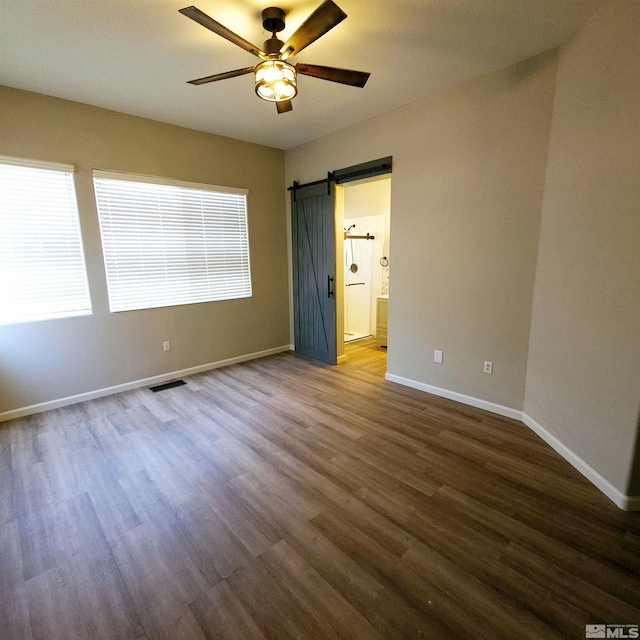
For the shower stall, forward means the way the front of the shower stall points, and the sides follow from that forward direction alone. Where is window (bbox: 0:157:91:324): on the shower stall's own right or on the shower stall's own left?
on the shower stall's own right

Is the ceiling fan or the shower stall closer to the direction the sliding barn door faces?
the ceiling fan

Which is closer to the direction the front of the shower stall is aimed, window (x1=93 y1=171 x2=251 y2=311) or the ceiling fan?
the ceiling fan

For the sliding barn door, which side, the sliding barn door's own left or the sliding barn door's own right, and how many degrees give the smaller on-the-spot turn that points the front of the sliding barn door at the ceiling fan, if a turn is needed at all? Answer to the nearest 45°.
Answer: approximately 45° to the sliding barn door's own left

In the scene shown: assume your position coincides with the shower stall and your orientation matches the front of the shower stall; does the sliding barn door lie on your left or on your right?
on your right

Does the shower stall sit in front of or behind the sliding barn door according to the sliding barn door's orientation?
behind

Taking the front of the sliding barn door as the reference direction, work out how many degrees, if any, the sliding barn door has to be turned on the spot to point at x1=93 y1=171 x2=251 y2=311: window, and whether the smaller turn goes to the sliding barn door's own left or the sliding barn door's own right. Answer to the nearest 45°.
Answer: approximately 45° to the sliding barn door's own right

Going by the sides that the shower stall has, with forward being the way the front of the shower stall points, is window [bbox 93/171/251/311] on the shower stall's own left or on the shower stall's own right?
on the shower stall's own right

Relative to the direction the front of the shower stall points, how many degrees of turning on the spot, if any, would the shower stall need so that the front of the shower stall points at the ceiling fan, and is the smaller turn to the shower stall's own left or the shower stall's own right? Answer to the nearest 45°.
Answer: approximately 45° to the shower stall's own right

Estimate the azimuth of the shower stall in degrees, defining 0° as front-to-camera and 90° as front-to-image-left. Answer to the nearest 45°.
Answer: approximately 315°
